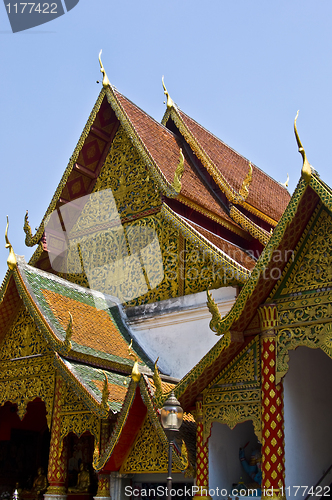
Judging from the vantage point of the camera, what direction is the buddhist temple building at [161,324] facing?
facing the viewer and to the left of the viewer

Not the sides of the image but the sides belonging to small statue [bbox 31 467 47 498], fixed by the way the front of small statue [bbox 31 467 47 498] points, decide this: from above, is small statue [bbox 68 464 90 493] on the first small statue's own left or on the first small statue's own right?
on the first small statue's own left

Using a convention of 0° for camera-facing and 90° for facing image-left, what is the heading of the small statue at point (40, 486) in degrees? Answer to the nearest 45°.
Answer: approximately 45°
